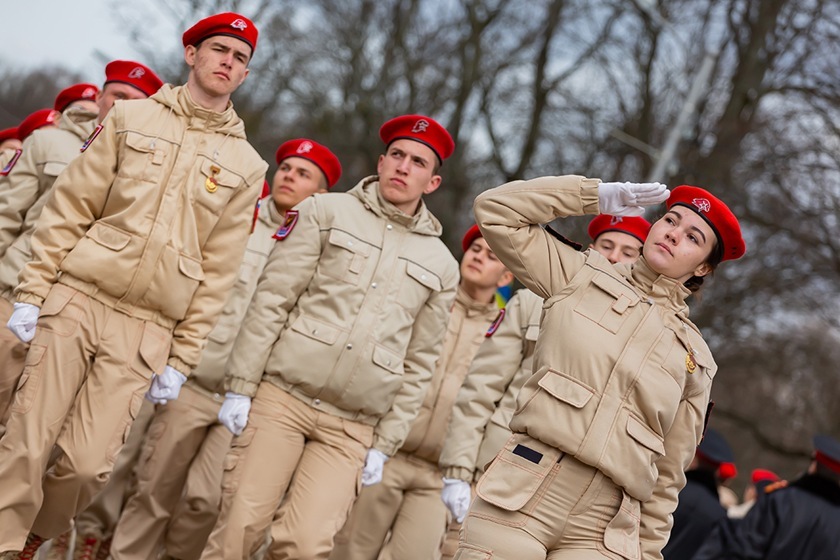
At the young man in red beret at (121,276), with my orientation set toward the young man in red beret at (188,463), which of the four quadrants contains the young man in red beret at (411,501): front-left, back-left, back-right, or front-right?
front-right

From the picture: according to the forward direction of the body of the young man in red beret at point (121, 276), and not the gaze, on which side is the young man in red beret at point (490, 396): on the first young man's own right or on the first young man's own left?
on the first young man's own left

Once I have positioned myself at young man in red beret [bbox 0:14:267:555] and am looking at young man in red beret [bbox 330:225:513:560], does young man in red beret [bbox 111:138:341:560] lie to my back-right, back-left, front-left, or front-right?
front-left

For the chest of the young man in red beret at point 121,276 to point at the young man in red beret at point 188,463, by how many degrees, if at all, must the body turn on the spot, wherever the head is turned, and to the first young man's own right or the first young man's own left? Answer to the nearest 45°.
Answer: approximately 135° to the first young man's own left

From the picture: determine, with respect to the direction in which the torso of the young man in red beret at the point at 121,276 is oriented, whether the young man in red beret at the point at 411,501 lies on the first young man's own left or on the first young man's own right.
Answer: on the first young man's own left

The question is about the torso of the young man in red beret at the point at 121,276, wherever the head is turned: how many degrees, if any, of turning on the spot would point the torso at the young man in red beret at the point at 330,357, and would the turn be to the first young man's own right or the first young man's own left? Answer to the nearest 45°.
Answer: approximately 90° to the first young man's own left

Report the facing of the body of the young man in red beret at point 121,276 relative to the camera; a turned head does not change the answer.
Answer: toward the camera

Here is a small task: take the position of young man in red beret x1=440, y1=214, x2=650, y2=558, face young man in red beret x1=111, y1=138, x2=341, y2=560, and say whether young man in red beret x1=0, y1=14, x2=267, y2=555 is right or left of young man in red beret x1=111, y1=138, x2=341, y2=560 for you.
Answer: left
